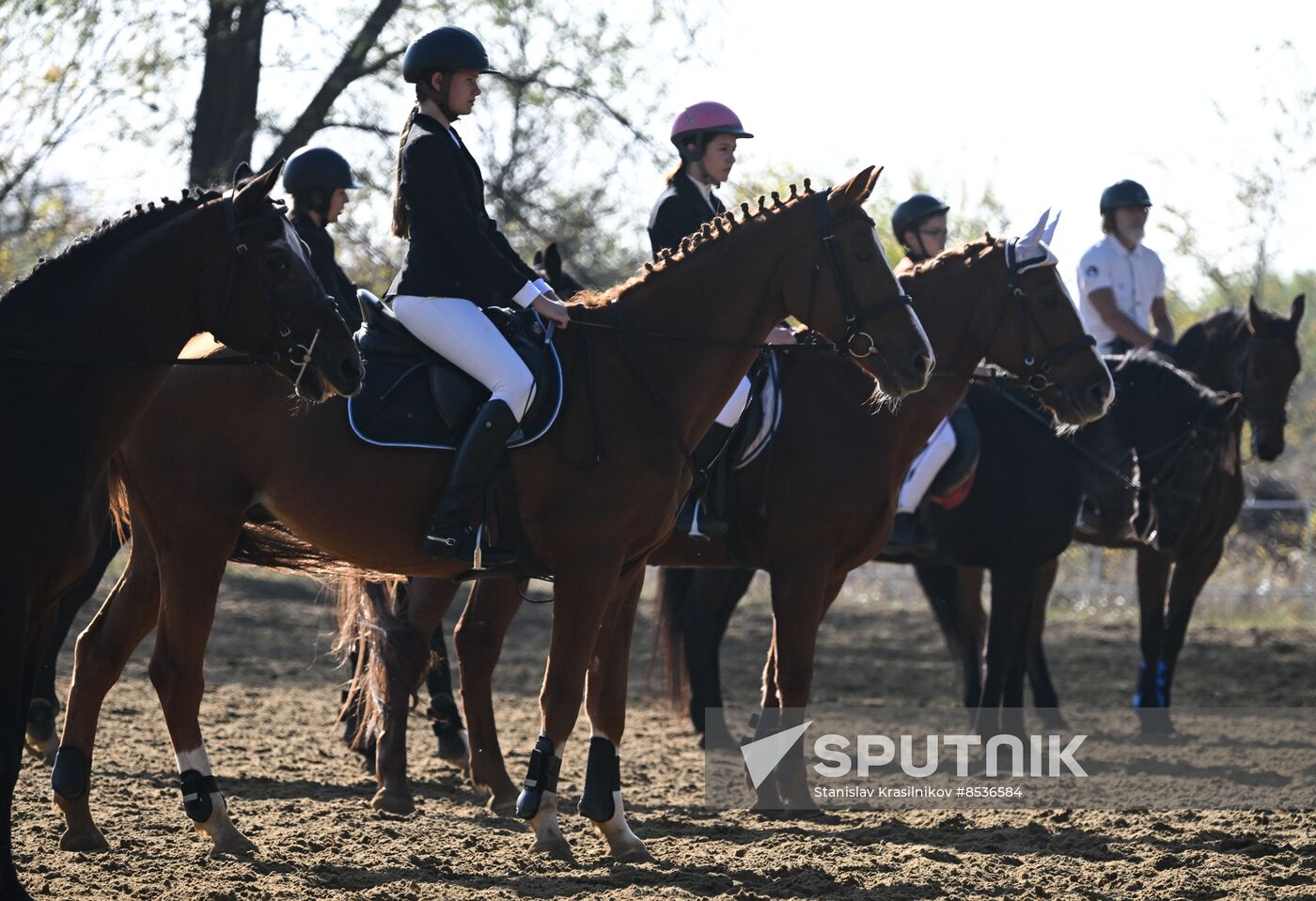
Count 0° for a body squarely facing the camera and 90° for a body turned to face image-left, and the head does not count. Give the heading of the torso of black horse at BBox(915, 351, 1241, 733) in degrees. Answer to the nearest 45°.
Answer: approximately 315°

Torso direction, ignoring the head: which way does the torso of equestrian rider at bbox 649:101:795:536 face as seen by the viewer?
to the viewer's right

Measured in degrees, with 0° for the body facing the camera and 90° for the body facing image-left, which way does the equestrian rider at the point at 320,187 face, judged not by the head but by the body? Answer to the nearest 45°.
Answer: approximately 270°

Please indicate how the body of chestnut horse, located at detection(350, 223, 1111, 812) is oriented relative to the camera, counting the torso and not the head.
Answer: to the viewer's right

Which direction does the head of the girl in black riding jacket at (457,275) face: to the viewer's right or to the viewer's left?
to the viewer's right

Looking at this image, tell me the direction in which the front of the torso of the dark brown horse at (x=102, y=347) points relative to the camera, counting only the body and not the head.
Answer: to the viewer's right

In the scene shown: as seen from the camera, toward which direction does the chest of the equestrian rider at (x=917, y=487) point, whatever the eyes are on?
to the viewer's right

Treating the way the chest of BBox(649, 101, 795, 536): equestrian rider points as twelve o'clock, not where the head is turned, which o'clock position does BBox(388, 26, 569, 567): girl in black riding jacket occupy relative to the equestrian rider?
The girl in black riding jacket is roughly at 4 o'clock from the equestrian rider.

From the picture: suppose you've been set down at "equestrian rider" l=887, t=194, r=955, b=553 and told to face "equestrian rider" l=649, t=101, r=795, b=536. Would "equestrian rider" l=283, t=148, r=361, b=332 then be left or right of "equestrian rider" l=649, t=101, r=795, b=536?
right

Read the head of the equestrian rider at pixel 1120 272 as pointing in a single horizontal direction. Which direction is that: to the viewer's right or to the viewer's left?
to the viewer's right

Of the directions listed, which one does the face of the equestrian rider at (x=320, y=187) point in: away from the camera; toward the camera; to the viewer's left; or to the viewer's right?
to the viewer's right

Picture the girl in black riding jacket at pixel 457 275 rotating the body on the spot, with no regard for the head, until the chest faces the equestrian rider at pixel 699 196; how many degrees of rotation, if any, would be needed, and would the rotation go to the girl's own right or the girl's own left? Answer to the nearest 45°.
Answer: approximately 45° to the girl's own left

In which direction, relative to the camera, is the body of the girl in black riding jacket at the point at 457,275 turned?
to the viewer's right

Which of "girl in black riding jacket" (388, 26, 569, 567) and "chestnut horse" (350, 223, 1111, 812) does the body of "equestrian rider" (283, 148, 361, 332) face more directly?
the chestnut horse
